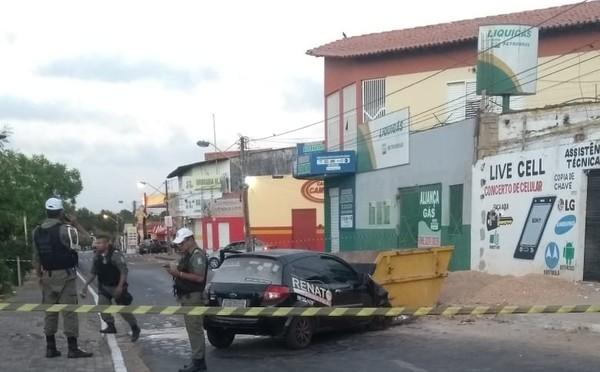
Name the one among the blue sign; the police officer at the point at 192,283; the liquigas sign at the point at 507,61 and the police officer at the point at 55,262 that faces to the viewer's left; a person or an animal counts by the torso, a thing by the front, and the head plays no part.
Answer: the police officer at the point at 192,283

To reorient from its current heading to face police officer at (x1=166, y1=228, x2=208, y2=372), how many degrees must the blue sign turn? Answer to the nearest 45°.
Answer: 0° — it already faces them

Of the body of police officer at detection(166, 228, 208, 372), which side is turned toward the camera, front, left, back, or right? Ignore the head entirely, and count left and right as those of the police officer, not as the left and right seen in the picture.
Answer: left

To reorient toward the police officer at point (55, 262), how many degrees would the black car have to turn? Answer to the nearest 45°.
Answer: approximately 180°

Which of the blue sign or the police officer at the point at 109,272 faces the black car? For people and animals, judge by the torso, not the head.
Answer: the blue sign

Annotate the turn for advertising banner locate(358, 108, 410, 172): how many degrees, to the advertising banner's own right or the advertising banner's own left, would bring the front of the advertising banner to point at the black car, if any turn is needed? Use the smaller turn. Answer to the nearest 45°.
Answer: approximately 45° to the advertising banner's own left
